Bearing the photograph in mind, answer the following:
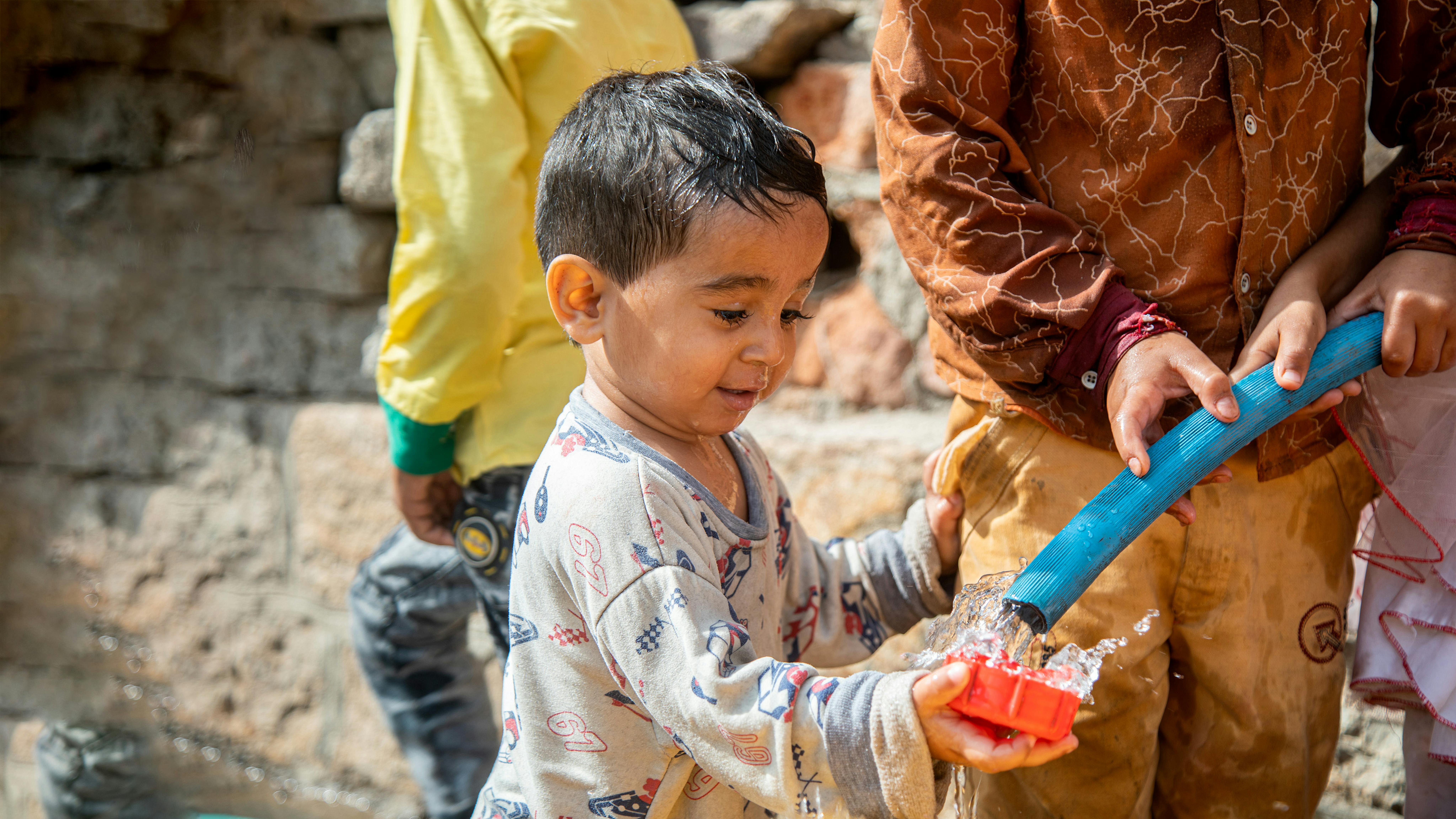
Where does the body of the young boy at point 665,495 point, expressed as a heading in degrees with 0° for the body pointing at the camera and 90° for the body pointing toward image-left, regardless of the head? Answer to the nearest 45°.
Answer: approximately 315°
